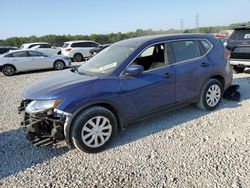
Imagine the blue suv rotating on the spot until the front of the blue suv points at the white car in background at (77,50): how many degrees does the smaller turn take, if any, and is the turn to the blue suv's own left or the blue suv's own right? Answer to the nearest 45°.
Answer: approximately 135° to the blue suv's own right

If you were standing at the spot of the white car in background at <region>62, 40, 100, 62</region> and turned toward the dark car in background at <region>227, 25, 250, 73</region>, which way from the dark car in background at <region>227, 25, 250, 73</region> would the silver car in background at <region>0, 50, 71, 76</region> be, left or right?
right
